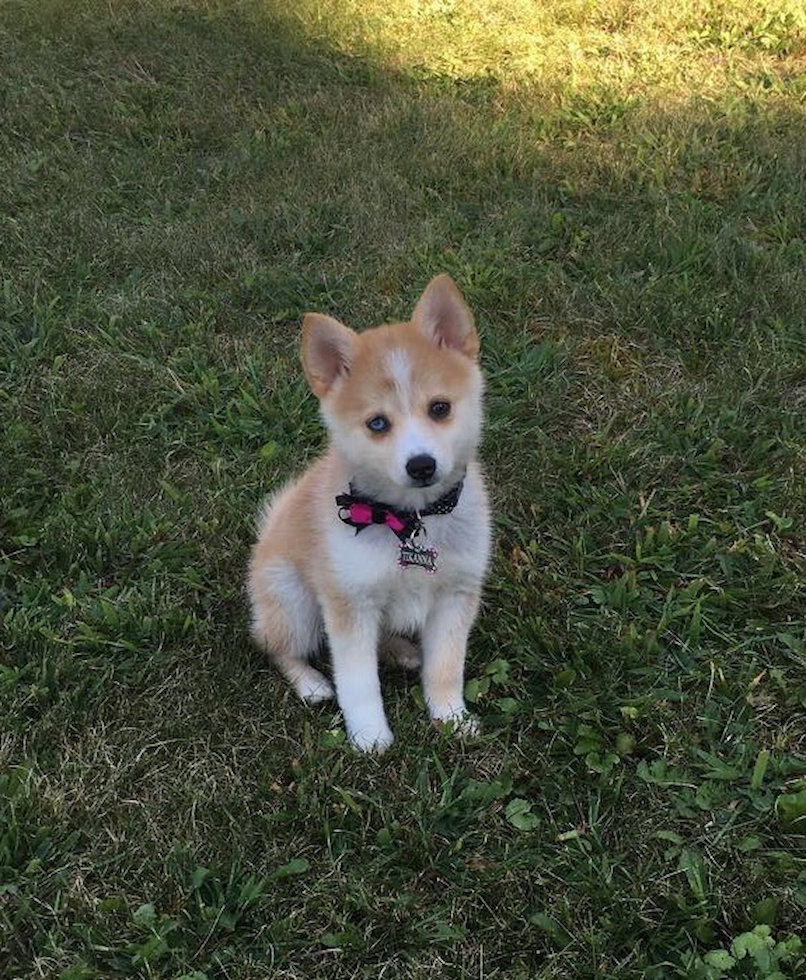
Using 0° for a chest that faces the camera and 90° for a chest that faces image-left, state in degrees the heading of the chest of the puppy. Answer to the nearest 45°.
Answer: approximately 315°
